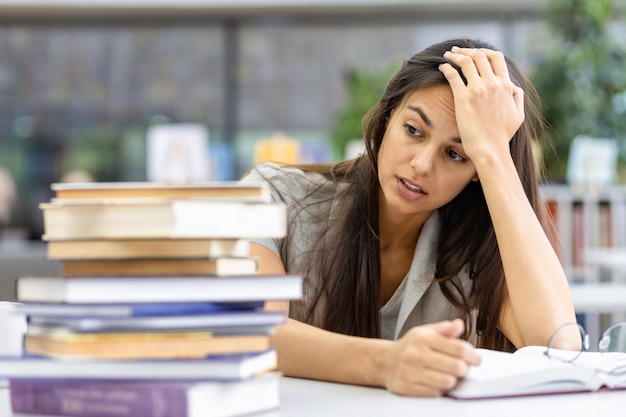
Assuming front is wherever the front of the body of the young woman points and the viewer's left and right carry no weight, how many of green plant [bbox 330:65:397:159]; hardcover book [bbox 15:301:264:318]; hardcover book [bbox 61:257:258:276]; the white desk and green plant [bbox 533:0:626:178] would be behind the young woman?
2

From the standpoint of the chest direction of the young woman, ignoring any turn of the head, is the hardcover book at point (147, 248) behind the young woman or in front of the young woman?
in front

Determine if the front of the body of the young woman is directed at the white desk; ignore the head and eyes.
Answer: yes

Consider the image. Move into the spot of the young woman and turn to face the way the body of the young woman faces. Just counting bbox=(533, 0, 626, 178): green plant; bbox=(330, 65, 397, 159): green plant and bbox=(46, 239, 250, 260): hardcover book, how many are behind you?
2

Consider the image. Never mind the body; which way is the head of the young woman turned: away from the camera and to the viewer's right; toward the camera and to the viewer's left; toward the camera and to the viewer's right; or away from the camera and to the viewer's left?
toward the camera and to the viewer's left

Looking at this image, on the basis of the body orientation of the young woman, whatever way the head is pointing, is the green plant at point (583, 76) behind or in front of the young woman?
behind

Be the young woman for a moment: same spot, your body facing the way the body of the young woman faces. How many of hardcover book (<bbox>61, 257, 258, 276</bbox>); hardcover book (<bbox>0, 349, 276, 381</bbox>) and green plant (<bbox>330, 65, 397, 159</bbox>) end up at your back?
1

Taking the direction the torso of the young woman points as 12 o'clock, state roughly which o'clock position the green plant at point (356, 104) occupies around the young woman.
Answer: The green plant is roughly at 6 o'clock from the young woman.

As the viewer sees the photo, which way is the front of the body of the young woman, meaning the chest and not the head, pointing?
toward the camera

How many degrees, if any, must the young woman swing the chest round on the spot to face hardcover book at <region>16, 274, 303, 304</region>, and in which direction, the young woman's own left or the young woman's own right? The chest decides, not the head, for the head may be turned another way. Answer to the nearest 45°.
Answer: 0° — they already face it

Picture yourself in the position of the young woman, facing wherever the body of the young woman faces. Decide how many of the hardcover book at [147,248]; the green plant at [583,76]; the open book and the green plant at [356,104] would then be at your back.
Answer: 2
